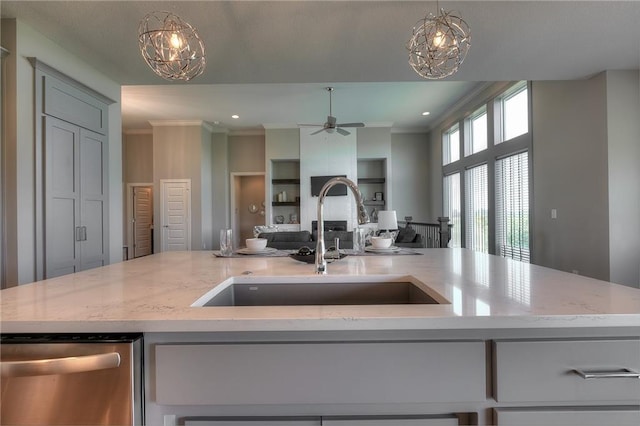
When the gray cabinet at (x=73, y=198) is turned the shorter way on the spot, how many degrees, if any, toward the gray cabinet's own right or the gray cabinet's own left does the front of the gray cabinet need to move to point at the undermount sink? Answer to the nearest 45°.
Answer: approximately 45° to the gray cabinet's own right

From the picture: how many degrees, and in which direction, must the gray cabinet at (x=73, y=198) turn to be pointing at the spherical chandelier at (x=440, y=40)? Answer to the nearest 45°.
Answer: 0° — it already faces it

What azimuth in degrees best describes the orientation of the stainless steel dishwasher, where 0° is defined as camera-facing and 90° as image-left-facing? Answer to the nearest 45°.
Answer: approximately 0°

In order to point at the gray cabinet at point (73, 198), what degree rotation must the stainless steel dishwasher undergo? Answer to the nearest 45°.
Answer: approximately 180°

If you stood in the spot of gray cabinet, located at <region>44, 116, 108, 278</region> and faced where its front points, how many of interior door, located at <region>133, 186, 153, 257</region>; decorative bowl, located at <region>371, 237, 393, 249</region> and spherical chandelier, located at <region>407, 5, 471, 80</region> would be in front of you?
2

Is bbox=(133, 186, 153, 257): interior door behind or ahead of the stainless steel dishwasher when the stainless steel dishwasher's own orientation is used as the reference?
behind

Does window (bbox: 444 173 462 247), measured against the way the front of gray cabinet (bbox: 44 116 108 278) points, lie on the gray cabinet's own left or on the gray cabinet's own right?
on the gray cabinet's own left
